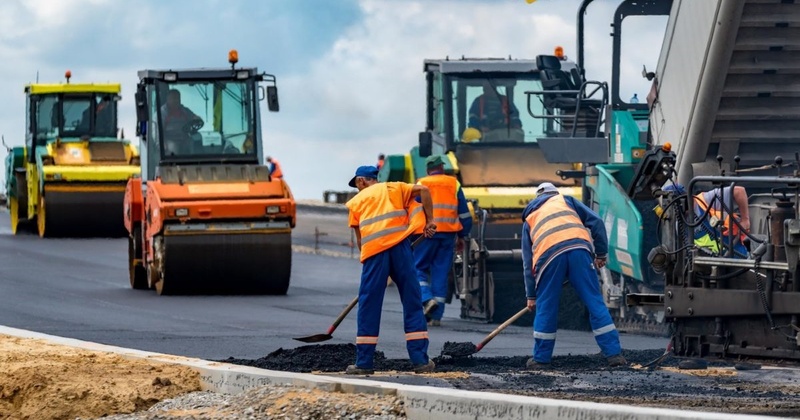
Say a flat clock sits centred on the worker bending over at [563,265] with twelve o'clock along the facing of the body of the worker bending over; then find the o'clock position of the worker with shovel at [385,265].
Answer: The worker with shovel is roughly at 8 o'clock from the worker bending over.

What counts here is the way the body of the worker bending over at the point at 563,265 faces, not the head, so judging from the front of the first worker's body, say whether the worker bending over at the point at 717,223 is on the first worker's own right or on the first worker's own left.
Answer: on the first worker's own right

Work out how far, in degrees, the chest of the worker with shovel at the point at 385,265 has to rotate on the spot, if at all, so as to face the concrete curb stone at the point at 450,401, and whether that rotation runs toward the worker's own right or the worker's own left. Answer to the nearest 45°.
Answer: approximately 135° to the worker's own left

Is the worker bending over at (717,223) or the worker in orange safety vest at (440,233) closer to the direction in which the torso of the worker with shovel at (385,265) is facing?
the worker in orange safety vest

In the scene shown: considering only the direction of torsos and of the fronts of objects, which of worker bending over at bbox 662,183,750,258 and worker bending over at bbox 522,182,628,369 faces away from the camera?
worker bending over at bbox 522,182,628,369

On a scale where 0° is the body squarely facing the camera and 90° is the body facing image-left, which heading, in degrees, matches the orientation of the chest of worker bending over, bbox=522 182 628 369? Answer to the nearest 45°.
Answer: approximately 180°

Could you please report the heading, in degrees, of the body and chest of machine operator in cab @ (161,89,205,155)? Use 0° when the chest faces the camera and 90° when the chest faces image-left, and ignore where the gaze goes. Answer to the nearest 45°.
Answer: approximately 0°

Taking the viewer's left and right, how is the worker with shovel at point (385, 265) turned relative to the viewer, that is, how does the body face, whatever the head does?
facing away from the viewer and to the left of the viewer
